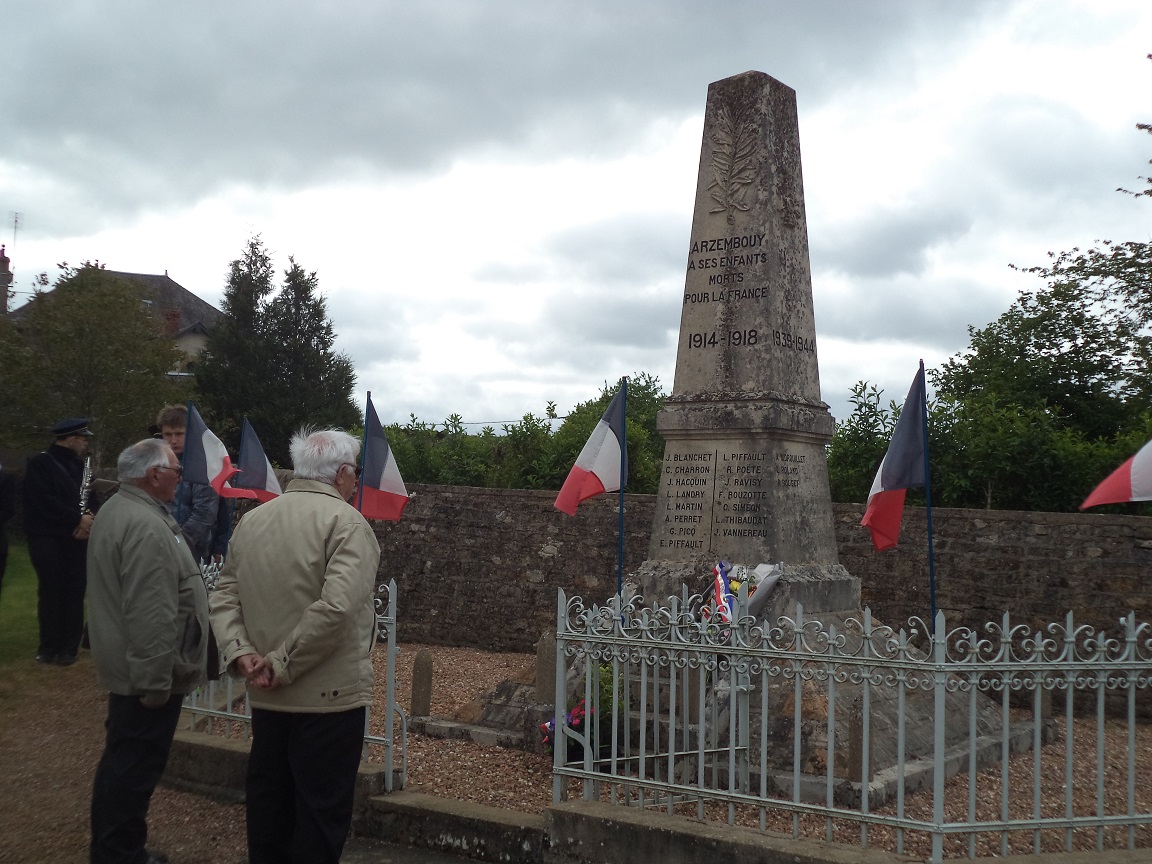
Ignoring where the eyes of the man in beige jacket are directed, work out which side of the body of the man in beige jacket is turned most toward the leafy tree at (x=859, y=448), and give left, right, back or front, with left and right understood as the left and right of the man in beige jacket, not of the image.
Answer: front

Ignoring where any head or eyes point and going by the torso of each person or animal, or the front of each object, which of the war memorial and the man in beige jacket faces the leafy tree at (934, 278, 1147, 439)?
the man in beige jacket

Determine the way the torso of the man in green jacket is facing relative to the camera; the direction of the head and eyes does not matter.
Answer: to the viewer's right

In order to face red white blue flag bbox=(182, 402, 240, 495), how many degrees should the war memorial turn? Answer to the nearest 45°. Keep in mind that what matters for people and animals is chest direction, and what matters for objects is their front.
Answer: approximately 45° to its right

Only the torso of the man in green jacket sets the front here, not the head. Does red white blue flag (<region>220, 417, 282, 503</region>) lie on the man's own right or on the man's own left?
on the man's own left

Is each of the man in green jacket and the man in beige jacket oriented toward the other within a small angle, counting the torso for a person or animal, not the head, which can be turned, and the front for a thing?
no

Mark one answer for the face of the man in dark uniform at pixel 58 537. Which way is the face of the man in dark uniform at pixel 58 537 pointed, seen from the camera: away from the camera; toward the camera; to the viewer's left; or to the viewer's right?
to the viewer's right

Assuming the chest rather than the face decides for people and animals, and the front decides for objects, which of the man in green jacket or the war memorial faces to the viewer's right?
the man in green jacket

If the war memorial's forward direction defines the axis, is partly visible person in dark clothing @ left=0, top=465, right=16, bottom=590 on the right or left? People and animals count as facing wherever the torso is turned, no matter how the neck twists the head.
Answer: on its right

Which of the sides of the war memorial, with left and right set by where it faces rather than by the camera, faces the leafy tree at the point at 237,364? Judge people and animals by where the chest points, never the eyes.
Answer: right

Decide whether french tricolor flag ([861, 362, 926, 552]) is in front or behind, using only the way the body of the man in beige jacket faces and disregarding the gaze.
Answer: in front

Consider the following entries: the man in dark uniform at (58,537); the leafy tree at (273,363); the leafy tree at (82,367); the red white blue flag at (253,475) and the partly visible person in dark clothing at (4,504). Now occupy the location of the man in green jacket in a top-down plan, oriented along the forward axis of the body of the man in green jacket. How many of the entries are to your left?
5

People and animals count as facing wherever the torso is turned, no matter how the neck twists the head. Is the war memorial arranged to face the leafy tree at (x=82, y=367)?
no

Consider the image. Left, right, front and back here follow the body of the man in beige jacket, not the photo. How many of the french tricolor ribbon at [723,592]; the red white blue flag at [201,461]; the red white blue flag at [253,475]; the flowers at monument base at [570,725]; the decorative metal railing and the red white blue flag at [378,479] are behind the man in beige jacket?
0

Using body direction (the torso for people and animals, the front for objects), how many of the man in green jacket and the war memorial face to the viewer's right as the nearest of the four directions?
1

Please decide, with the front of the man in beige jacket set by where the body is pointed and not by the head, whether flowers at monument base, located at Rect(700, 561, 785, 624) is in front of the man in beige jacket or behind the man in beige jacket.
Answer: in front

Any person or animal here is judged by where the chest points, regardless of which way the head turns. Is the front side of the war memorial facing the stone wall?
no

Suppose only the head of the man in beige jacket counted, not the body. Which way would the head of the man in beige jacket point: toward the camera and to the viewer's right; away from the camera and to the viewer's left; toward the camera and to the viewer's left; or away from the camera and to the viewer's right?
away from the camera and to the viewer's right

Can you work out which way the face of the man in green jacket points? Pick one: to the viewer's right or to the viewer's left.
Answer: to the viewer's right

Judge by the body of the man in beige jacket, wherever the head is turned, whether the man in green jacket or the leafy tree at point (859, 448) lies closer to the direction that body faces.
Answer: the leafy tree

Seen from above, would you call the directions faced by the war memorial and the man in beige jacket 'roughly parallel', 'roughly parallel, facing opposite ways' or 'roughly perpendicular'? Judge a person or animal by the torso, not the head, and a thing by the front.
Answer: roughly parallel, facing opposite ways
